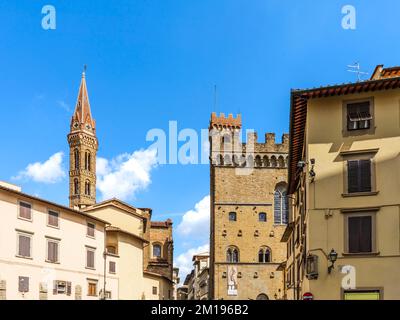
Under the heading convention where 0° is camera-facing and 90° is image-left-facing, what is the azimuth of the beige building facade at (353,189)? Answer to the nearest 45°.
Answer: approximately 0°

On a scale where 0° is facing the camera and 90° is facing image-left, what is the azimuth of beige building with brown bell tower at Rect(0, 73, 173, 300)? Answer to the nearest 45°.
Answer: approximately 315°
